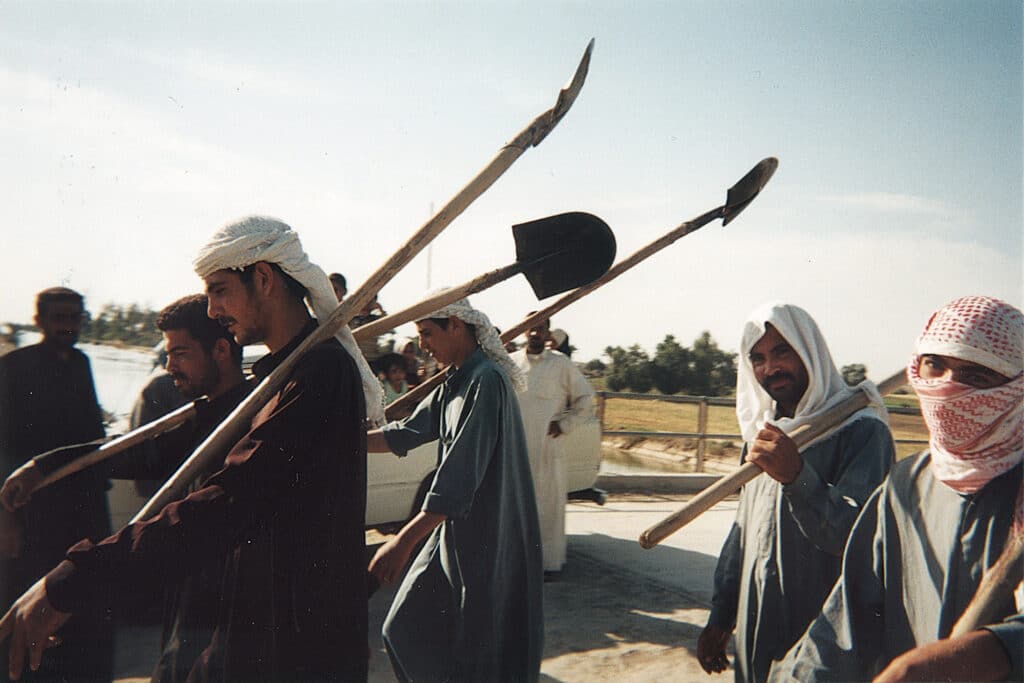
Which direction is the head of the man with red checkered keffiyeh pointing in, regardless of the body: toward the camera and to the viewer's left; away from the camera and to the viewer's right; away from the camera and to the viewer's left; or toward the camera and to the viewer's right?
toward the camera and to the viewer's left

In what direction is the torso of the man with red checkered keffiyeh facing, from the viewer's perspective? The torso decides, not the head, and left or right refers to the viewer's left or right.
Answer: facing the viewer

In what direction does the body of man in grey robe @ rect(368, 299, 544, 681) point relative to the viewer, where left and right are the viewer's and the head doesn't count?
facing to the left of the viewer

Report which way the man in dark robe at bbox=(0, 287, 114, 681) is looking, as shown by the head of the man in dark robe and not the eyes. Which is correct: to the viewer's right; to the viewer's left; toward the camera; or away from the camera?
toward the camera

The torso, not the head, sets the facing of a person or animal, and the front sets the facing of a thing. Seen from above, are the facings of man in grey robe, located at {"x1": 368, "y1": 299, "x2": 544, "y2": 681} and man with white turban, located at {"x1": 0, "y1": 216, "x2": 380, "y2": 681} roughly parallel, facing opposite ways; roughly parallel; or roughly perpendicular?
roughly parallel

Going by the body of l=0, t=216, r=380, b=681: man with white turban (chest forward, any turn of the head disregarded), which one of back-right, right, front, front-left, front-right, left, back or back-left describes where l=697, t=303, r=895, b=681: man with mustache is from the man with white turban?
back

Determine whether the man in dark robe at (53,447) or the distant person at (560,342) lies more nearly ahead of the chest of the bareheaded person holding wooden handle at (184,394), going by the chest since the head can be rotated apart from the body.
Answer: the man in dark robe

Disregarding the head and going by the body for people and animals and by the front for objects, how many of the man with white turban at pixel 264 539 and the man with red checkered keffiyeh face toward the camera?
1

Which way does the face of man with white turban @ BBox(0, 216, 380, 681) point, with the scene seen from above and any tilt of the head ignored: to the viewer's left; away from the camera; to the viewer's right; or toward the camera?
to the viewer's left

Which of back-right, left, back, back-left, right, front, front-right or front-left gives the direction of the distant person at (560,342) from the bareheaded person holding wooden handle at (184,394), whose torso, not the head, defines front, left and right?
back-right

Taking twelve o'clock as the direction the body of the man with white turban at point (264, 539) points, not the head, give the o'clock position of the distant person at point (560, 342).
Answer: The distant person is roughly at 4 o'clock from the man with white turban.

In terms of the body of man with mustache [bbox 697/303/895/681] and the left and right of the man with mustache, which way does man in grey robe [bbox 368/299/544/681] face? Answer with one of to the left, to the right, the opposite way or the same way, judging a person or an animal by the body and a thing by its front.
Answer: the same way

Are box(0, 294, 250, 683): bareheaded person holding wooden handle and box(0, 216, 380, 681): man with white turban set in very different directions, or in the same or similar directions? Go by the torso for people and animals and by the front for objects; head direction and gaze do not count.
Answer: same or similar directions

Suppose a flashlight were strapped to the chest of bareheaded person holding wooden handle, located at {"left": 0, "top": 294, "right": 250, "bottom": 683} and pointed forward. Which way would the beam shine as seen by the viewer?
to the viewer's left

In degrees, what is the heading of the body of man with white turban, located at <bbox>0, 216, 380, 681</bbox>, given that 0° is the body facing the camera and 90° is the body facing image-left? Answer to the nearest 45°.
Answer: approximately 90°

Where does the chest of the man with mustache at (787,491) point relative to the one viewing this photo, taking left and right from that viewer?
facing the viewer and to the left of the viewer
